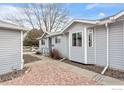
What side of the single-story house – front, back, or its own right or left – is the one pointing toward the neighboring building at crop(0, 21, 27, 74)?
front

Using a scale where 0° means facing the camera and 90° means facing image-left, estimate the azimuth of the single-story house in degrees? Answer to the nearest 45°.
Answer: approximately 45°
